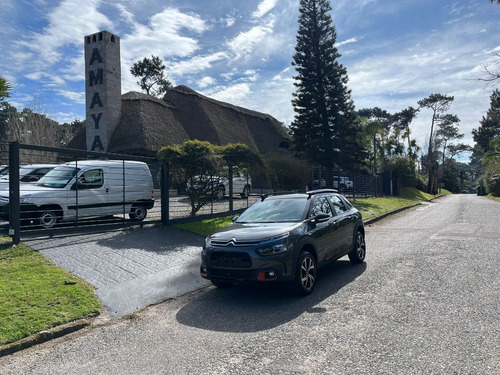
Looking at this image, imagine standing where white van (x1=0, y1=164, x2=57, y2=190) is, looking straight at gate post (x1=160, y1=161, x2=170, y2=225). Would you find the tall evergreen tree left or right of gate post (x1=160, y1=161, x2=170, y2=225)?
left

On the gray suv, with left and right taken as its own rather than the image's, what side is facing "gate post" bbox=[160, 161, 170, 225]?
right

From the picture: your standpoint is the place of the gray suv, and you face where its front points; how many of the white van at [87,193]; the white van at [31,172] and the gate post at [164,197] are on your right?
3

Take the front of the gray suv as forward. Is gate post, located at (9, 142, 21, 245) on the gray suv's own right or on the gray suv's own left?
on the gray suv's own right

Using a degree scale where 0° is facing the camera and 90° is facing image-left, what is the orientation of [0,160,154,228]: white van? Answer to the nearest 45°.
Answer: approximately 45°

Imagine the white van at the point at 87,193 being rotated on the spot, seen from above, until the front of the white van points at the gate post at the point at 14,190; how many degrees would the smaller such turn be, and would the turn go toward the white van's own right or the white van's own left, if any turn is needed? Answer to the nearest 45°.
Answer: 0° — it already faces it

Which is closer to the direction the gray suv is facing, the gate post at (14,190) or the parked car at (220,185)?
the gate post

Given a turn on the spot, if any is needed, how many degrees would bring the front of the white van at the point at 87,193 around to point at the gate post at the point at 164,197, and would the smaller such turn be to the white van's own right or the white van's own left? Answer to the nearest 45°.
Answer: approximately 135° to the white van's own left

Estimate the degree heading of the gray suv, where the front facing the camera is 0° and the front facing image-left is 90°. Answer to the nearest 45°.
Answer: approximately 45°

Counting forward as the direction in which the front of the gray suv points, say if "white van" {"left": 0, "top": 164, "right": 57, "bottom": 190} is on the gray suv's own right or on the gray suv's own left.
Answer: on the gray suv's own right

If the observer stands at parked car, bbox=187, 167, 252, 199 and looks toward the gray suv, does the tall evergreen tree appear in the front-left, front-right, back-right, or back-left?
back-left

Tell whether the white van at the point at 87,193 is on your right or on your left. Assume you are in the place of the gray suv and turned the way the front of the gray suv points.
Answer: on your right
